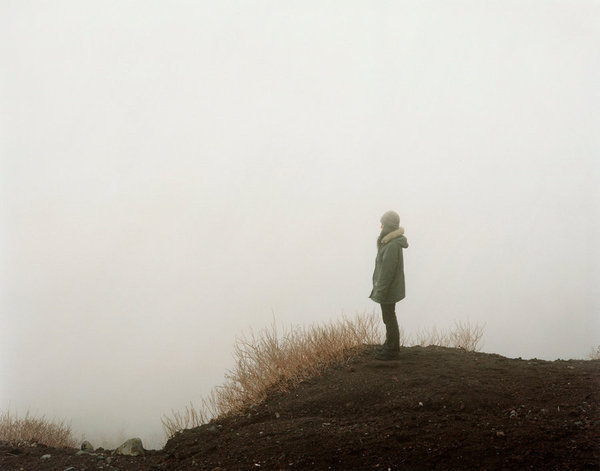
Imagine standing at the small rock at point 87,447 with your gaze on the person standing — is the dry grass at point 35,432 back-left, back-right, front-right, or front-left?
back-left

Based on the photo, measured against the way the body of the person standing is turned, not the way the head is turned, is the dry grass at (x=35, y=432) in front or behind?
in front

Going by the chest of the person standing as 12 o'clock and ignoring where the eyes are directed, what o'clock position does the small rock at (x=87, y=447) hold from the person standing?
The small rock is roughly at 12 o'clock from the person standing.

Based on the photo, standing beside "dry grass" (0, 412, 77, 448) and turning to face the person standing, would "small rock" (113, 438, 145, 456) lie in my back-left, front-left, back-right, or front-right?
front-right

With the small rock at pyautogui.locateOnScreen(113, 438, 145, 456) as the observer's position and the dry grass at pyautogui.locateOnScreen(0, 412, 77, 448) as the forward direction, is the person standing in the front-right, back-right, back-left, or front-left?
back-right

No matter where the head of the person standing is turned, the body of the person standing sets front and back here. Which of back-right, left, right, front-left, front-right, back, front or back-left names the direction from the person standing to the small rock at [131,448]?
front

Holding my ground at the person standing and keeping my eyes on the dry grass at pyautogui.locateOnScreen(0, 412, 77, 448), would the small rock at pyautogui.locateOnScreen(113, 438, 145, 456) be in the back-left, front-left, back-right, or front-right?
front-left

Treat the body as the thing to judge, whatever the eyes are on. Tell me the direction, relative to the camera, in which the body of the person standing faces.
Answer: to the viewer's left
